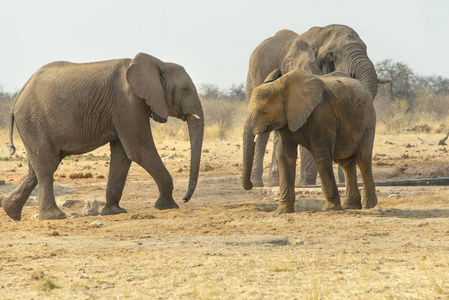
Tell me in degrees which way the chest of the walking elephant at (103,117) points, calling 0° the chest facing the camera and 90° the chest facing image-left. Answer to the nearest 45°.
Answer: approximately 270°

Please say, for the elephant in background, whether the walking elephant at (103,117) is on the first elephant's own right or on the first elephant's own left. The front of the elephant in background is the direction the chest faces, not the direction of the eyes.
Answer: on the first elephant's own right

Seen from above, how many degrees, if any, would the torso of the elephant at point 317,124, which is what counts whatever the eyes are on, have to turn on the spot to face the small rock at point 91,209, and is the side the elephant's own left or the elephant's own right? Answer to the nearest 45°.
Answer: approximately 45° to the elephant's own right

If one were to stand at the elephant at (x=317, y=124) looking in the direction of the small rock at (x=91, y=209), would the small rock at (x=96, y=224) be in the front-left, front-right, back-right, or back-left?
front-left

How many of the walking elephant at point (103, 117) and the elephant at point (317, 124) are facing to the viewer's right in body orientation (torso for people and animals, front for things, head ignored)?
1

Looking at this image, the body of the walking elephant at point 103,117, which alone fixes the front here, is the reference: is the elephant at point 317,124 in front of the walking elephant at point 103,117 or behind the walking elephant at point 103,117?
in front

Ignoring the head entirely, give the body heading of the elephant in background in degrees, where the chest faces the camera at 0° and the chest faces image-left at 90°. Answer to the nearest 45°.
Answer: approximately 315°

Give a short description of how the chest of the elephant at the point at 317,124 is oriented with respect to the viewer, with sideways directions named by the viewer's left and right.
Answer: facing the viewer and to the left of the viewer
